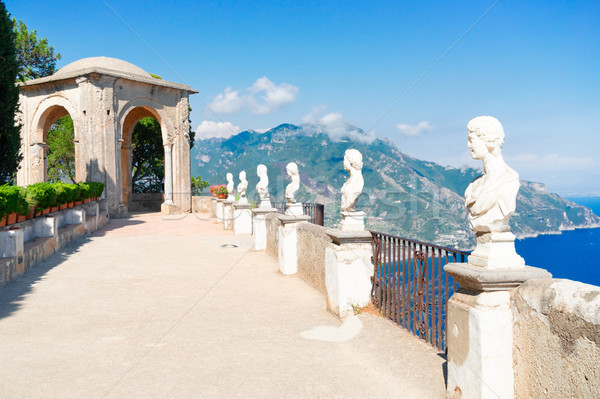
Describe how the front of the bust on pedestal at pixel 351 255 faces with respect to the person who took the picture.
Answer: facing to the left of the viewer

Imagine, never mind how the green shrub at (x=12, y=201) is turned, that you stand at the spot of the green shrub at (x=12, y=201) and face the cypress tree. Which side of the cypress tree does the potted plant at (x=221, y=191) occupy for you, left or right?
right

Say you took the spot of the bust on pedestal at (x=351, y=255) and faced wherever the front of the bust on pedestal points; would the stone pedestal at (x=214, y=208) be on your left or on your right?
on your right

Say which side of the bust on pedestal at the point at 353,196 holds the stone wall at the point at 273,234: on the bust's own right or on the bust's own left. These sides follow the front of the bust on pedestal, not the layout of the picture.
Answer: on the bust's own right

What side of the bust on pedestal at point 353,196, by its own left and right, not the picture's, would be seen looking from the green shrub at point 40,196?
front

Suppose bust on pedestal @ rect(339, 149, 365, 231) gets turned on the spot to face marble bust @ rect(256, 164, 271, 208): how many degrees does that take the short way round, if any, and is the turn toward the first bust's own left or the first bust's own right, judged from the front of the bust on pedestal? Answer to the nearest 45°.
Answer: approximately 45° to the first bust's own right

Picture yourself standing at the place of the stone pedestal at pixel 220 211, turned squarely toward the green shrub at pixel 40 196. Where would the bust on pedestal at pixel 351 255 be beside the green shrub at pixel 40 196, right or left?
left

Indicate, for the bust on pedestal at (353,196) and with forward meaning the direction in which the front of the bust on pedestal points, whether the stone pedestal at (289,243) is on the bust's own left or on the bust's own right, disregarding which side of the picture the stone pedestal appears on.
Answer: on the bust's own right

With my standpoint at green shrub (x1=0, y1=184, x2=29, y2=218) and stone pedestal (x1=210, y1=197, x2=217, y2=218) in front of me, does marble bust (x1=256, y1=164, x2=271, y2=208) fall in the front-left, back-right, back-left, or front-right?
front-right

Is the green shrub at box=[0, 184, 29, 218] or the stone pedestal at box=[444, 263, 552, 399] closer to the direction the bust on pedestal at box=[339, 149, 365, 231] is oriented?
the green shrub

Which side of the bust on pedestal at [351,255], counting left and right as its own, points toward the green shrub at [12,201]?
front

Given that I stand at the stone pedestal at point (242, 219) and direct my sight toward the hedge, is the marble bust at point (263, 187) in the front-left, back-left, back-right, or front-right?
front-left
